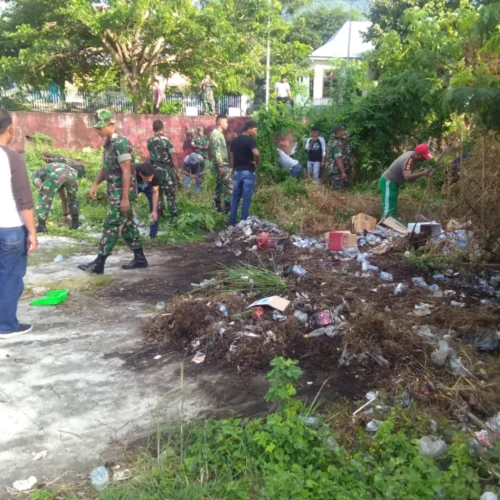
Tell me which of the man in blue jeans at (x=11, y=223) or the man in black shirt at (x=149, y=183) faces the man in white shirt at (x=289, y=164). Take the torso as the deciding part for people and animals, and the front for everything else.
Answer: the man in blue jeans

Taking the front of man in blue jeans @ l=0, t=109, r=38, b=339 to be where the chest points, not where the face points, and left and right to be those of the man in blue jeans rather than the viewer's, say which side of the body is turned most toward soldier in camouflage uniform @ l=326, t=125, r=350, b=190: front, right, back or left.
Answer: front

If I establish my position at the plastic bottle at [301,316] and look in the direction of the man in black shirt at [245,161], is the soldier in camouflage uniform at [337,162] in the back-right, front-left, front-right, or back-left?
front-right

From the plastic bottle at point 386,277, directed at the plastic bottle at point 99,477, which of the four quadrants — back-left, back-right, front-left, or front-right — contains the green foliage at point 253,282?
front-right

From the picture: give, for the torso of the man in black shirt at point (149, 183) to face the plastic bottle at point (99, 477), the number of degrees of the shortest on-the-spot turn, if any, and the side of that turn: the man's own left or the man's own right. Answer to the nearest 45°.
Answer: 0° — they already face it

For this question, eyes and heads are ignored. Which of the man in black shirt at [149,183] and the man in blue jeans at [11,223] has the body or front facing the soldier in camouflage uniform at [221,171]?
the man in blue jeans

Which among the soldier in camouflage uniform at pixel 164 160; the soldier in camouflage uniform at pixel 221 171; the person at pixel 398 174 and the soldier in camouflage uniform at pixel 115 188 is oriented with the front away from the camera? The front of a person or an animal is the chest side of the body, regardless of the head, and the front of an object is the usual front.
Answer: the soldier in camouflage uniform at pixel 164 160

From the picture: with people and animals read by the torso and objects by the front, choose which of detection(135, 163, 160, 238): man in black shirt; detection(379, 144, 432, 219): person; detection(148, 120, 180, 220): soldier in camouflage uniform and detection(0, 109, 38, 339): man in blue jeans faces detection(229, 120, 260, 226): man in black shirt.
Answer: the man in blue jeans

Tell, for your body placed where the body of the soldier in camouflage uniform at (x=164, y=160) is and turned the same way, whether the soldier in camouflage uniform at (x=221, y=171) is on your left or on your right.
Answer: on your right

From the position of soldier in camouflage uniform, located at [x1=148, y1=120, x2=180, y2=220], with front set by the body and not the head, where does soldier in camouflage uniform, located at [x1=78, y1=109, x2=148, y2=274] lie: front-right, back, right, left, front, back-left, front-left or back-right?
back

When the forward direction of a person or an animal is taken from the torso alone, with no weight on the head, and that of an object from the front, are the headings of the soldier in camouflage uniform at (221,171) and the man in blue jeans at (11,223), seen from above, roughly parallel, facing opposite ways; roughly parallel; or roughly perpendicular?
roughly perpendicular
